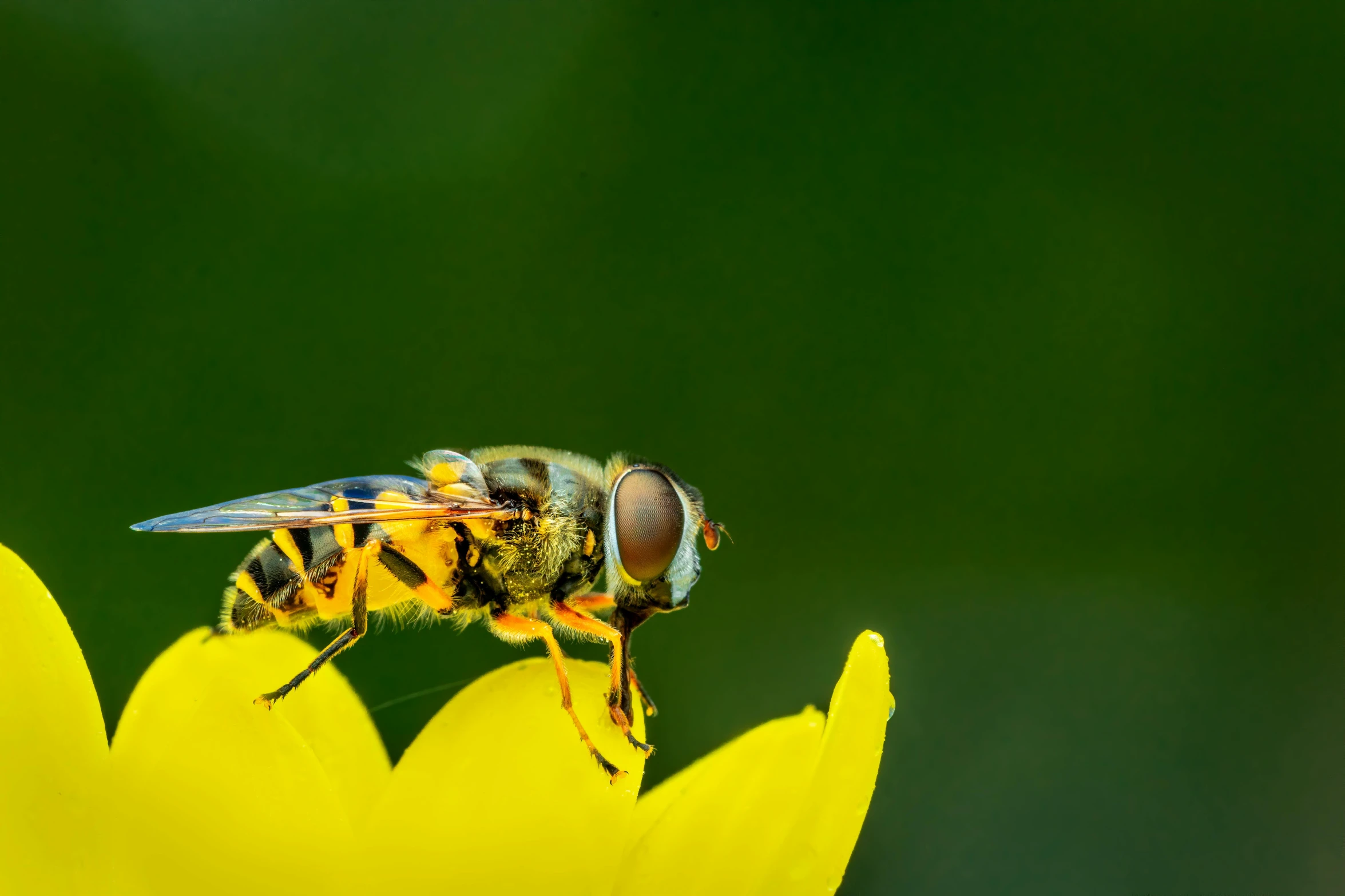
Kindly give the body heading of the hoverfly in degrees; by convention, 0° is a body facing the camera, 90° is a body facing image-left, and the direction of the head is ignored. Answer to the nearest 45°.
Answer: approximately 270°
